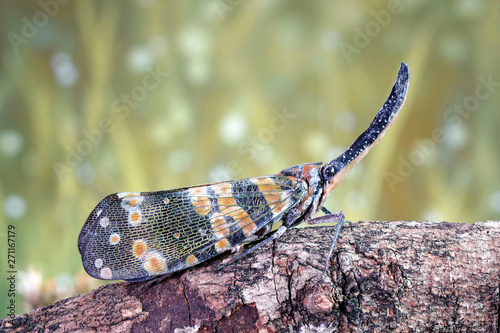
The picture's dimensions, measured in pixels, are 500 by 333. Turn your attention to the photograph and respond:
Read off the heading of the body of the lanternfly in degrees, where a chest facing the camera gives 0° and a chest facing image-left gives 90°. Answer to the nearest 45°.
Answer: approximately 270°
